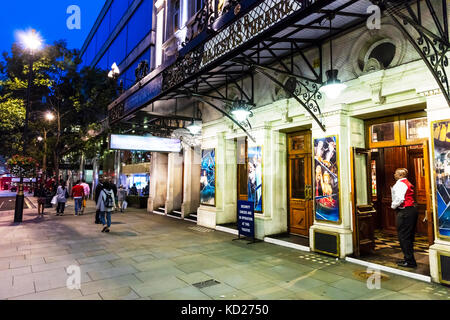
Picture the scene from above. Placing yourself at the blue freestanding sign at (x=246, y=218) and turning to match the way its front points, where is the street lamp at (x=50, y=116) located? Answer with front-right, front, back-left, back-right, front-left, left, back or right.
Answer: right

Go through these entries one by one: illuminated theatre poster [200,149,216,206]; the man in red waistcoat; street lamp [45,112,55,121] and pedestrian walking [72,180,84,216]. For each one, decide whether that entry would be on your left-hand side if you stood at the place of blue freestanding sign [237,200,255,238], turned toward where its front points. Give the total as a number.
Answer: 1

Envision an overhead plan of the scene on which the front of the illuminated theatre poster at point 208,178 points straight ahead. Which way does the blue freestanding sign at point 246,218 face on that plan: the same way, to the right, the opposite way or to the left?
the same way

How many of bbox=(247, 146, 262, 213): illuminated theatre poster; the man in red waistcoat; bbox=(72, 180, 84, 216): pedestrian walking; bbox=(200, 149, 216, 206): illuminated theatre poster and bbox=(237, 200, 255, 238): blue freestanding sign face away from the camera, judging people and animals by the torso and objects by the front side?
1

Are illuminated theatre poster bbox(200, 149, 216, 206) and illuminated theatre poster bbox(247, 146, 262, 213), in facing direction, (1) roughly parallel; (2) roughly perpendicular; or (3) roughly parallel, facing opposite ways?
roughly parallel

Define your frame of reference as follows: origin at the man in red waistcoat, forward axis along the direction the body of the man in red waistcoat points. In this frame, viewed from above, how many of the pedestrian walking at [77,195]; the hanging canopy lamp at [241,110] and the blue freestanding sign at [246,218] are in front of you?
3

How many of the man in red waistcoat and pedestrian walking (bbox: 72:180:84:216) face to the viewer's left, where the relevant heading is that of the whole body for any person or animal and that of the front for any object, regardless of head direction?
1

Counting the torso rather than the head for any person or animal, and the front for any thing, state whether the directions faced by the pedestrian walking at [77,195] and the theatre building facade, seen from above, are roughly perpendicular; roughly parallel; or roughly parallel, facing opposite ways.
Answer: roughly perpendicular

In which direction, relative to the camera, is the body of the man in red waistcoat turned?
to the viewer's left

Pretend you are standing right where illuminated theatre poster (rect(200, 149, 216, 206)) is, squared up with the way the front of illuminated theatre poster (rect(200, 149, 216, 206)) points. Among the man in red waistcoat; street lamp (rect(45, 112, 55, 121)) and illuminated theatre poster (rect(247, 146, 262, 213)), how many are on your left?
2

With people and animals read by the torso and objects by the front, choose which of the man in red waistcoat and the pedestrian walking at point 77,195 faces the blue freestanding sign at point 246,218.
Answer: the man in red waistcoat

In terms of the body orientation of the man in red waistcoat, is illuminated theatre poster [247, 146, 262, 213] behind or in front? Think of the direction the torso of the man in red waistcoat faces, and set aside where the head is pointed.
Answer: in front

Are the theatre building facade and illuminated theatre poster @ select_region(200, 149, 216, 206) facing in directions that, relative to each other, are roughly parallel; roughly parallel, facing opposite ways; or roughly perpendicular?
roughly parallel

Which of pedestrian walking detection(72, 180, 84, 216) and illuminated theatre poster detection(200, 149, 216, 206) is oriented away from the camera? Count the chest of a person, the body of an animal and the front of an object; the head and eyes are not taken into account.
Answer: the pedestrian walking

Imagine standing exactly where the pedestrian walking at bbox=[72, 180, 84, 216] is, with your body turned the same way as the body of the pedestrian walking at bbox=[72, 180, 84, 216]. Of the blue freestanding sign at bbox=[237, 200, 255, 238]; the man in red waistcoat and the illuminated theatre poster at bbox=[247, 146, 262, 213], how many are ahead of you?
0

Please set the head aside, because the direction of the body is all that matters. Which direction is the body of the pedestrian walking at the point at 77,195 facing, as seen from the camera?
away from the camera

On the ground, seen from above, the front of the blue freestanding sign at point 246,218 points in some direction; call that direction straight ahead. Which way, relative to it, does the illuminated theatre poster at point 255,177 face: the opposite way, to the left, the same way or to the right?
the same way

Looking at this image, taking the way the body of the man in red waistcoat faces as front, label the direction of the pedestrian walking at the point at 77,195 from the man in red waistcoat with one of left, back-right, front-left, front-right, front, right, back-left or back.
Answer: front
